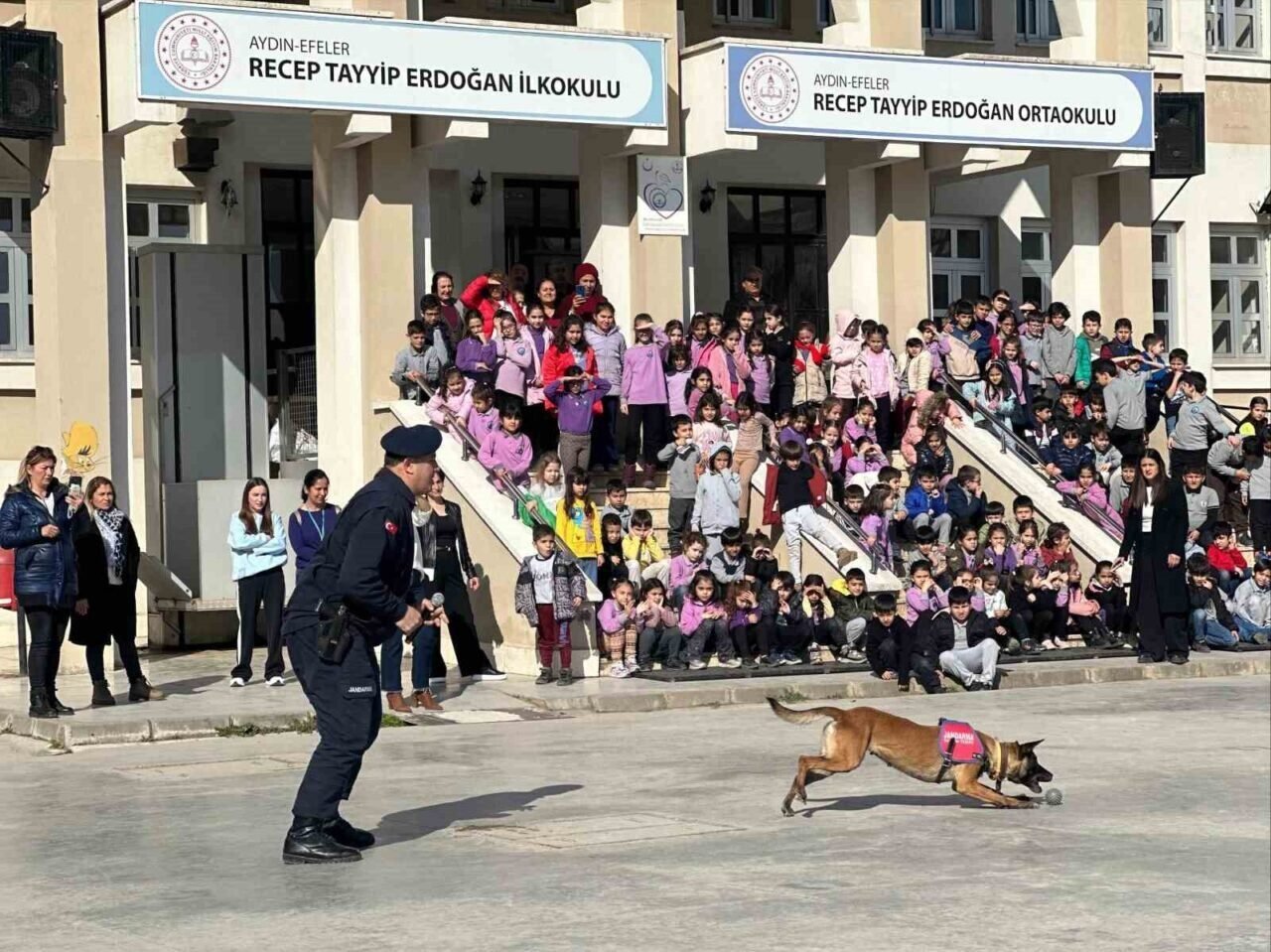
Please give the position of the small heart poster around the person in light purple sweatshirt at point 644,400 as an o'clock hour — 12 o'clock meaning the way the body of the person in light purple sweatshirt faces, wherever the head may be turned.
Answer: The small heart poster is roughly at 6 o'clock from the person in light purple sweatshirt.

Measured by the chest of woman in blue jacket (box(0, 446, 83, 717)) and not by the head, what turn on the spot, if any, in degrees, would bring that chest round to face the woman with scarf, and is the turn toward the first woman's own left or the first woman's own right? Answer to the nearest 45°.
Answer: approximately 90° to the first woman's own left

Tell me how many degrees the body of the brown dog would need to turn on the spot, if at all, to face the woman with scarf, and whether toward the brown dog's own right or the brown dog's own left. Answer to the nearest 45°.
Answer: approximately 135° to the brown dog's own left

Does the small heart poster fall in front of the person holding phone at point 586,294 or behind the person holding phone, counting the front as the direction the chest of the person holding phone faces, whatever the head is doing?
behind

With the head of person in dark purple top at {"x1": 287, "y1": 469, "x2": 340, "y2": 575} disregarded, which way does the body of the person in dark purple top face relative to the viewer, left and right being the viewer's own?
facing the viewer and to the right of the viewer

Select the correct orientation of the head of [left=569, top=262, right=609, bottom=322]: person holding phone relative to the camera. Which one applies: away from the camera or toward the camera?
toward the camera

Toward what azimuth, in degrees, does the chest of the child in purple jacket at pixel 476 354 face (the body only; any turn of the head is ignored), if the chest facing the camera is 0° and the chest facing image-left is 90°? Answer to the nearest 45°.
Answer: approximately 0°

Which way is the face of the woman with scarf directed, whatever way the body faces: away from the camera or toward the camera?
toward the camera

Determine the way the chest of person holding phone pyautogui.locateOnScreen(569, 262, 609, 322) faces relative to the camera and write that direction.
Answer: toward the camera

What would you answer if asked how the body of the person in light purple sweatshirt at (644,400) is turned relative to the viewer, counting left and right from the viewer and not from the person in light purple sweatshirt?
facing the viewer

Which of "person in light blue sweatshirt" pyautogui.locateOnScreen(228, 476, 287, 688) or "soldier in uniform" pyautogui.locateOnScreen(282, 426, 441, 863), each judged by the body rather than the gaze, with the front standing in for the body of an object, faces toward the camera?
the person in light blue sweatshirt

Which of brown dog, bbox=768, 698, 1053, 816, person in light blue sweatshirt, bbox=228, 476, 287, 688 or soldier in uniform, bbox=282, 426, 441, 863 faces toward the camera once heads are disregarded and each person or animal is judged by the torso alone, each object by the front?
the person in light blue sweatshirt

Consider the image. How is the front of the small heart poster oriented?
toward the camera
